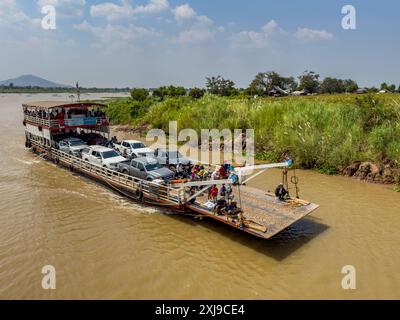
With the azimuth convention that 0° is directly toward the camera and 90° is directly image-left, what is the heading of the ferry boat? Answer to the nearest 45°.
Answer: approximately 315°

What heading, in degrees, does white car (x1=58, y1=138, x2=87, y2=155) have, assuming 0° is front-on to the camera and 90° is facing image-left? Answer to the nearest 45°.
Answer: approximately 315°

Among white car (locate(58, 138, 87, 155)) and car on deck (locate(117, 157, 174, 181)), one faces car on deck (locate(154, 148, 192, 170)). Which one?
the white car

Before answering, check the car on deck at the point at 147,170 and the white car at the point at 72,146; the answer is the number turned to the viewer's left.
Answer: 0

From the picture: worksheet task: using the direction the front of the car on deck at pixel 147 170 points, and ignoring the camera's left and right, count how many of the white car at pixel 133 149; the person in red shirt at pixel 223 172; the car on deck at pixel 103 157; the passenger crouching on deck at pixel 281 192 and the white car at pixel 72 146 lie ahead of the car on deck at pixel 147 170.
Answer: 2

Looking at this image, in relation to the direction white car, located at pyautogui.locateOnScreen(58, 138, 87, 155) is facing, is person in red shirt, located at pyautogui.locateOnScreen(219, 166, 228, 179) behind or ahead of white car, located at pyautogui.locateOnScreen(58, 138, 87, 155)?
ahead

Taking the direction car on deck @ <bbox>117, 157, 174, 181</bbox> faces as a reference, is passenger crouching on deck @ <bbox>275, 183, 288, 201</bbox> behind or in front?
in front

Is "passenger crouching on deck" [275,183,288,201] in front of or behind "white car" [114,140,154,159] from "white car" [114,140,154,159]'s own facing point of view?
in front
